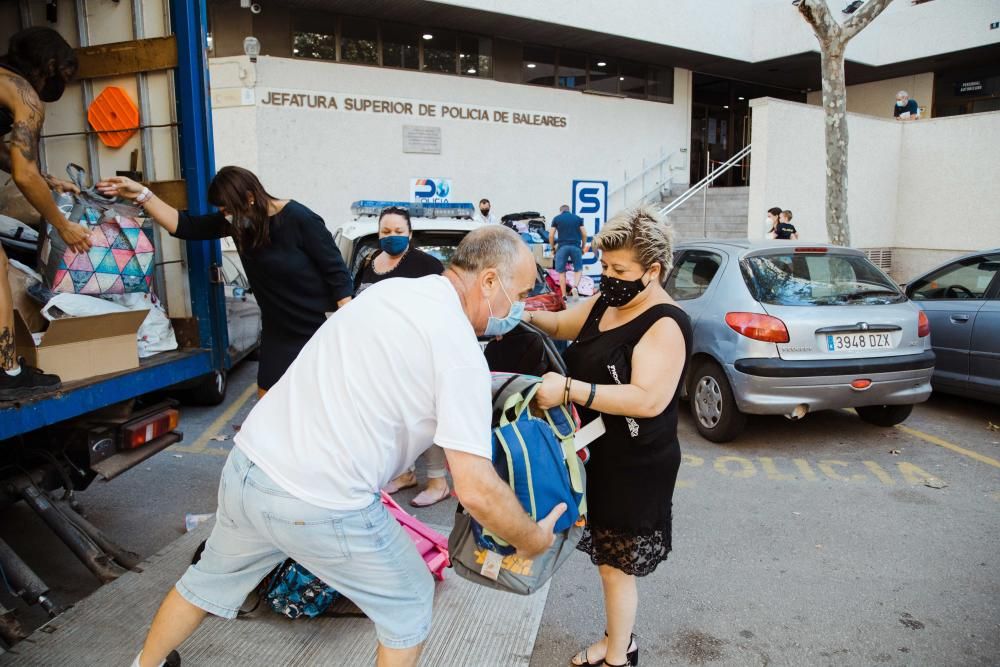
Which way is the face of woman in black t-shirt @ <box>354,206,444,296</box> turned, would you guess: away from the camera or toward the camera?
toward the camera

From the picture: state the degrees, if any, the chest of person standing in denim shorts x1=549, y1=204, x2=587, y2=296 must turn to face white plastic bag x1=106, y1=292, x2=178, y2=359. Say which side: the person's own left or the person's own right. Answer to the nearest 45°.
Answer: approximately 180°

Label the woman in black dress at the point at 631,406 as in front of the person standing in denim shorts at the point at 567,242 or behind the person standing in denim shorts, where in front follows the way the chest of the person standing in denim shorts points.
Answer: behind

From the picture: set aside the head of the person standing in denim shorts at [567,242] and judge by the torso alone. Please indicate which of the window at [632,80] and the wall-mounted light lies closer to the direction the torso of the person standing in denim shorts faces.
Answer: the window

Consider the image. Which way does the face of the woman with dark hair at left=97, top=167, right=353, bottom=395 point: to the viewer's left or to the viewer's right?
to the viewer's left

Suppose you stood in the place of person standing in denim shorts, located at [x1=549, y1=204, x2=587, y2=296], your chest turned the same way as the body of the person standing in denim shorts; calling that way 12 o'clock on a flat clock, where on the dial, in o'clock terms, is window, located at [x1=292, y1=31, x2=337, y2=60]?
The window is roughly at 10 o'clock from the person standing in denim shorts.

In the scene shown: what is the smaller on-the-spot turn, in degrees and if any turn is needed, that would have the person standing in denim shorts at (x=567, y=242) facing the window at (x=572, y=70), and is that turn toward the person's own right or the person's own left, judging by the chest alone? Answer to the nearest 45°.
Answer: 0° — they already face it

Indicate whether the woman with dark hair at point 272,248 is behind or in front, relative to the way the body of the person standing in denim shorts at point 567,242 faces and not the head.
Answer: behind

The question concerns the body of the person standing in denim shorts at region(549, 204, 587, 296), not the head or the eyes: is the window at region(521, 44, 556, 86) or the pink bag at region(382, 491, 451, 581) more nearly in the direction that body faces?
the window

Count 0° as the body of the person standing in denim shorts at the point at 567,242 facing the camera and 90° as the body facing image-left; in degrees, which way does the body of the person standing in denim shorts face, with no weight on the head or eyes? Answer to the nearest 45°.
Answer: approximately 180°

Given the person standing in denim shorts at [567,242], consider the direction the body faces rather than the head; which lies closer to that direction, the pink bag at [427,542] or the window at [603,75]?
the window

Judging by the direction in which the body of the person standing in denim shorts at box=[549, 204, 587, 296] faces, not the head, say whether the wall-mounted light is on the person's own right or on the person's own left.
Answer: on the person's own left

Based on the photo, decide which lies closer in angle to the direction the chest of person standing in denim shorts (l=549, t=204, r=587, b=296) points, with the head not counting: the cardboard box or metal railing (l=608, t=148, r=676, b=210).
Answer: the metal railing

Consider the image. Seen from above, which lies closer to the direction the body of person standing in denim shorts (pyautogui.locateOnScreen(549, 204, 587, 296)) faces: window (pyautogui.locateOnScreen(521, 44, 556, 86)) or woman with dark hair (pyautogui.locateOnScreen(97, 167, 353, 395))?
the window

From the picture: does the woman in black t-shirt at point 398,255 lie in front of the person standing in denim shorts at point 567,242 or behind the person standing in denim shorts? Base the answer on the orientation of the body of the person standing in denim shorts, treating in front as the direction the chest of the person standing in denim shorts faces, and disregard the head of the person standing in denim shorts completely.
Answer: behind

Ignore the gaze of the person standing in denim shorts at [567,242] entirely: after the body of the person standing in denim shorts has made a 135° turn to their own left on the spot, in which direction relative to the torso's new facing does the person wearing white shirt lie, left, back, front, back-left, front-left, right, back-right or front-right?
front-left
